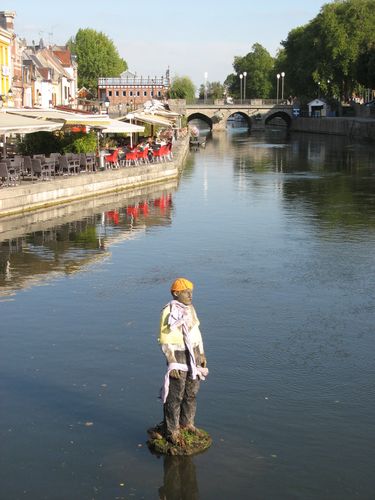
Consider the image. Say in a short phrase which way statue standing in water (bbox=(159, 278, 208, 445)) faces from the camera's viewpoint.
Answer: facing the viewer and to the right of the viewer

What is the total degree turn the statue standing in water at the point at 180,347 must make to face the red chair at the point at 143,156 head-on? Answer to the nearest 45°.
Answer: approximately 135° to its left
